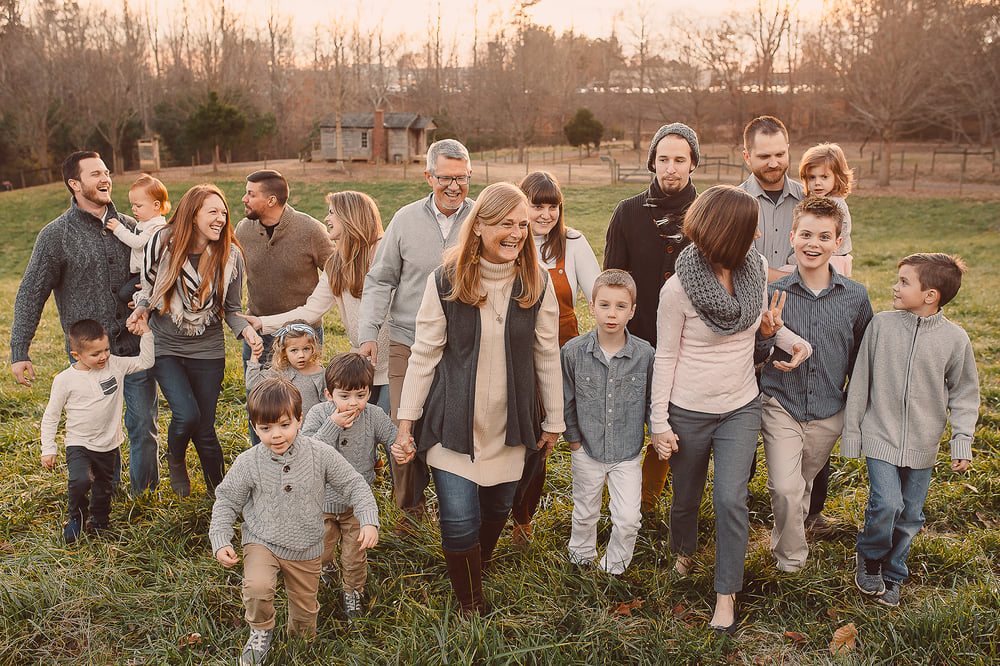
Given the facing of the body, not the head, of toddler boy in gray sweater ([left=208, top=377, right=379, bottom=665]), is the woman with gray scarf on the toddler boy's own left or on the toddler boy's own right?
on the toddler boy's own left

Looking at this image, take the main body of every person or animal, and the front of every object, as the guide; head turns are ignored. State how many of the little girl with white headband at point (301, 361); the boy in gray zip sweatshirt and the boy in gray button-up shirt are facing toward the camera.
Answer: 3

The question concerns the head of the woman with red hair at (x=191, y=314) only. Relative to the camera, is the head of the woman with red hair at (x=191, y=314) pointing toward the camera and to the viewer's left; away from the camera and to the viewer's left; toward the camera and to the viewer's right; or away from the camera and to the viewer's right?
toward the camera and to the viewer's right

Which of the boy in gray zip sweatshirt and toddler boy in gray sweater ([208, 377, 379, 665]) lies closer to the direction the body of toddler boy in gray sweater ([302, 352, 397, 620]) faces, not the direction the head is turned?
the toddler boy in gray sweater

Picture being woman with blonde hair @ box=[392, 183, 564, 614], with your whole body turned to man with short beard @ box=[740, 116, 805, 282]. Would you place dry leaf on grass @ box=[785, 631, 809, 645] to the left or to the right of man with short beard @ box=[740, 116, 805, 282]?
right

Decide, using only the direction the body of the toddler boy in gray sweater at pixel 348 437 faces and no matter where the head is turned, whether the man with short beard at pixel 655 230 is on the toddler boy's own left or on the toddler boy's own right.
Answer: on the toddler boy's own left

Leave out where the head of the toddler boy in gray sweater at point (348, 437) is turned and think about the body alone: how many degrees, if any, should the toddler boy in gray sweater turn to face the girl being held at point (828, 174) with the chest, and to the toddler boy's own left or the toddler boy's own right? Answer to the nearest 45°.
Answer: approximately 90° to the toddler boy's own left

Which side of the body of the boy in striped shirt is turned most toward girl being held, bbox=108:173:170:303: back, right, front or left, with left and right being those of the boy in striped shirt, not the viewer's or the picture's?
right

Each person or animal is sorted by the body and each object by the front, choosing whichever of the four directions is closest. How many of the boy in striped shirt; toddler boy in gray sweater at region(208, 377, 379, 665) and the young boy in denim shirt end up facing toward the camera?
3

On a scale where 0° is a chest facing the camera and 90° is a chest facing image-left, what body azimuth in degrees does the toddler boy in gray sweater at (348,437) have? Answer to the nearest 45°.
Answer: approximately 0°
